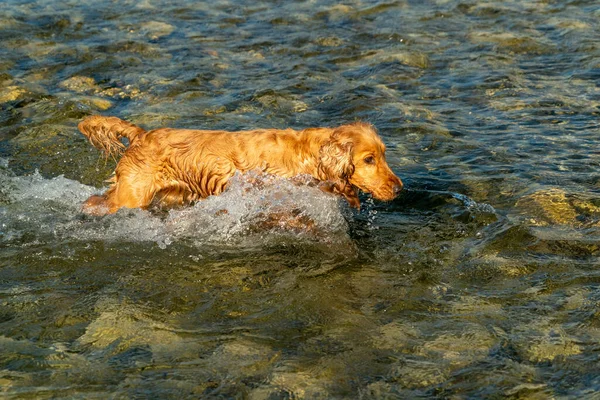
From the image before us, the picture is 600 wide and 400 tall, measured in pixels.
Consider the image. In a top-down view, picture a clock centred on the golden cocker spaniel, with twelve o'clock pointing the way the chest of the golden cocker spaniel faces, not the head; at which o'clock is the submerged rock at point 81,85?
The submerged rock is roughly at 8 o'clock from the golden cocker spaniel.

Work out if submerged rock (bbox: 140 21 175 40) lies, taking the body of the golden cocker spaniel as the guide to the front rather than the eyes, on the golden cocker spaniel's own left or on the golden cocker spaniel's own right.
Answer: on the golden cocker spaniel's own left

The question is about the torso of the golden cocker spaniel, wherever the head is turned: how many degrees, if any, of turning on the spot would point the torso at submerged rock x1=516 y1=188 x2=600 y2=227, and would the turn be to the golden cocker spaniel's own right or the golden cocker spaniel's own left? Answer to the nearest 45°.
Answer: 0° — it already faces it

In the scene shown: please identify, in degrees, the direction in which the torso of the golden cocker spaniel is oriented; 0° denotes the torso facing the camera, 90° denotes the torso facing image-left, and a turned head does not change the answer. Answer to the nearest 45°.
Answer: approximately 270°

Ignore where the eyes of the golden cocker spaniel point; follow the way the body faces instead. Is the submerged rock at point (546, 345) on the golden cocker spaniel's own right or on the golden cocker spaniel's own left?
on the golden cocker spaniel's own right
